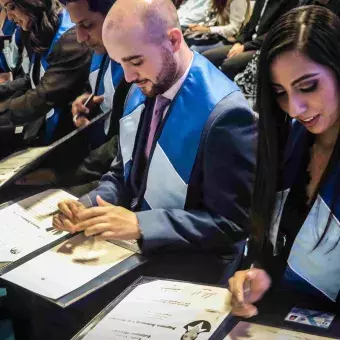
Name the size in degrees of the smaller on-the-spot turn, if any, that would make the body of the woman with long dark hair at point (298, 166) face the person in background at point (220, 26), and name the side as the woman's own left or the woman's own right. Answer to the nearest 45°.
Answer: approximately 135° to the woman's own right

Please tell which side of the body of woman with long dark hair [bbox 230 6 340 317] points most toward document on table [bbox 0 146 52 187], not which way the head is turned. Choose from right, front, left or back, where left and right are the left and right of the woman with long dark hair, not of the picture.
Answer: right

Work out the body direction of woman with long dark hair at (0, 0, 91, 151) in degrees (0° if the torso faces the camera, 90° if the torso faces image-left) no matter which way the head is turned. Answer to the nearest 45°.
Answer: approximately 45°

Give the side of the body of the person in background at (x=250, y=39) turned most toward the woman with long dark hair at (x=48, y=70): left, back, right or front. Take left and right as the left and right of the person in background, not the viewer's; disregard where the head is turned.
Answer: front

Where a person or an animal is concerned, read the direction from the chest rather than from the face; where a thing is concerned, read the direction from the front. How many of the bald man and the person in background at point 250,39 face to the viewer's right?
0

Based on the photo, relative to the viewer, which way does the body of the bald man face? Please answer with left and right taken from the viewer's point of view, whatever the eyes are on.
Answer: facing the viewer and to the left of the viewer

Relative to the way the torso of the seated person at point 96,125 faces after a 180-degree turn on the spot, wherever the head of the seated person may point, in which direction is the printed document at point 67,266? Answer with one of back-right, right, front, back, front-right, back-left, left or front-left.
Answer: back-right

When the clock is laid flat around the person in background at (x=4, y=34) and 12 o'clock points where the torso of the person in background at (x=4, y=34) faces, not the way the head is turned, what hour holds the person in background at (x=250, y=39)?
the person in background at (x=250, y=39) is roughly at 8 o'clock from the person in background at (x=4, y=34).

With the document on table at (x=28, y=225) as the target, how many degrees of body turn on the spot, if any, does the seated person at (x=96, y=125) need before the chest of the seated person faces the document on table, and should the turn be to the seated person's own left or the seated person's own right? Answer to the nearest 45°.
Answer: approximately 45° to the seated person's own left

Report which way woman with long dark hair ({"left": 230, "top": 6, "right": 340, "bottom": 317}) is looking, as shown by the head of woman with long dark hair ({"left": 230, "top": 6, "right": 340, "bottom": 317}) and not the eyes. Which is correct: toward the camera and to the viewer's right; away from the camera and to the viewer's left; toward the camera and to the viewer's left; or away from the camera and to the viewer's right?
toward the camera and to the viewer's left

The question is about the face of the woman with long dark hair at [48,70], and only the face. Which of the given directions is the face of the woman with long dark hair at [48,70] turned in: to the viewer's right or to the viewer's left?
to the viewer's left

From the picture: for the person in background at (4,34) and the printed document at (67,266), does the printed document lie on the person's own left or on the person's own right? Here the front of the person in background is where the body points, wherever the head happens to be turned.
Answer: on the person's own left
